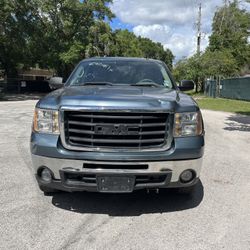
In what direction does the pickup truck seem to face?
toward the camera

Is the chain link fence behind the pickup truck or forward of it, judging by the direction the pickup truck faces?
behind
